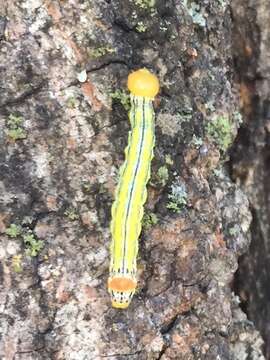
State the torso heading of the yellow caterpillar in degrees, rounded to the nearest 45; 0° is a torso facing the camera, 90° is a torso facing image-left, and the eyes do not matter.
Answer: approximately 180°

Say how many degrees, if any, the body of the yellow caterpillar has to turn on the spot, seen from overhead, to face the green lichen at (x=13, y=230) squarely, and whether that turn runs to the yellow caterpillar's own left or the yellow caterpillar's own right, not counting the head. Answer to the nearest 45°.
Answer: approximately 90° to the yellow caterpillar's own left
